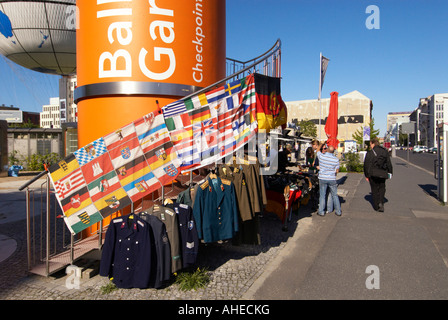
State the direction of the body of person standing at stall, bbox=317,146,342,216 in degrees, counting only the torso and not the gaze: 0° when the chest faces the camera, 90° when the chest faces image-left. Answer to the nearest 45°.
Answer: approximately 180°

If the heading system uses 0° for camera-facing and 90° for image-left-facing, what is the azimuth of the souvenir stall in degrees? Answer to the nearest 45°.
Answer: approximately 315°

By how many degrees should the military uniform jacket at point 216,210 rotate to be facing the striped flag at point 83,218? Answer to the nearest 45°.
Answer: approximately 90° to its right

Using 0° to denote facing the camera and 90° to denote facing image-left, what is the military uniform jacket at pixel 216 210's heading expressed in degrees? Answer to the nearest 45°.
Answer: approximately 0°

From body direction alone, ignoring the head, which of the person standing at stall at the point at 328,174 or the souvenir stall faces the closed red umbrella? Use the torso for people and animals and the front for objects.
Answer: the person standing at stall

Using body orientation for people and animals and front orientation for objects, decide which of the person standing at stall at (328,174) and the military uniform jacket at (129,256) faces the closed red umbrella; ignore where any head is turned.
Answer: the person standing at stall

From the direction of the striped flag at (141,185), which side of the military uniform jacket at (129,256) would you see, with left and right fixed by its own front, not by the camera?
back

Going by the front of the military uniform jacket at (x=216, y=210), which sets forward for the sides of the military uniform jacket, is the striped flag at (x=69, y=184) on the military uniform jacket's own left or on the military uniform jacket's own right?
on the military uniform jacket's own right

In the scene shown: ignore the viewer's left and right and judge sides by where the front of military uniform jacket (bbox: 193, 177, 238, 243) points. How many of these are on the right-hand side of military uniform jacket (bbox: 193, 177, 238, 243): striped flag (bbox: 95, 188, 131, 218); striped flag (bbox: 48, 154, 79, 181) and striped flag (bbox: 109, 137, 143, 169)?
3
